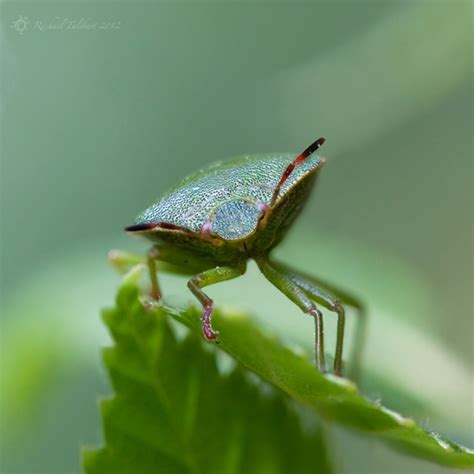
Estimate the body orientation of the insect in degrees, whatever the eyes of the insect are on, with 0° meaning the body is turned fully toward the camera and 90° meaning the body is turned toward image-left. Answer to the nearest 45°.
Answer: approximately 0°
